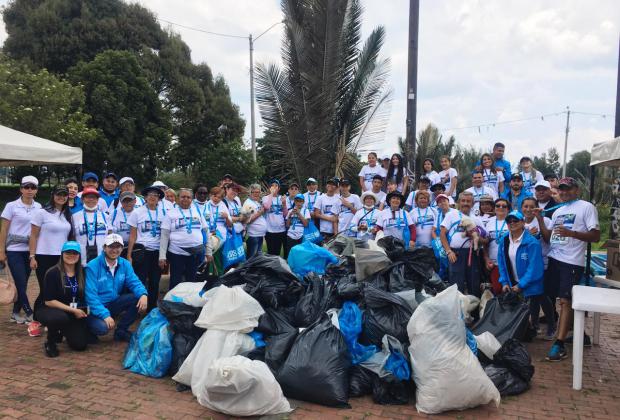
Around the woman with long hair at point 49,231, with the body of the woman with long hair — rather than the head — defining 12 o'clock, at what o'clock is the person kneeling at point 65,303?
The person kneeling is roughly at 1 o'clock from the woman with long hair.

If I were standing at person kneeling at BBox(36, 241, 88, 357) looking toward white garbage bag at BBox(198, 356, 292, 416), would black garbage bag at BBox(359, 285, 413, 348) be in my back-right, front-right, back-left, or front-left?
front-left

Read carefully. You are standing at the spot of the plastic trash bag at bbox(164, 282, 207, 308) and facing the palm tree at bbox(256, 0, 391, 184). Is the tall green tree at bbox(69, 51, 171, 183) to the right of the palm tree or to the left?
left

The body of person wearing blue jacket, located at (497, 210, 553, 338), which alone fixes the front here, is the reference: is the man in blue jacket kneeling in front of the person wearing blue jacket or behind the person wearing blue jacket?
in front

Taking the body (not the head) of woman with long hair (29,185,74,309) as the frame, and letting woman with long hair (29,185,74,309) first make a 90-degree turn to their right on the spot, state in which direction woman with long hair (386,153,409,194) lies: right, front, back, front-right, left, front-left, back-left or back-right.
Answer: back-left

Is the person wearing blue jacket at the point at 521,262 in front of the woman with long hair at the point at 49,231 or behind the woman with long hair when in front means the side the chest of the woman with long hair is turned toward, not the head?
in front

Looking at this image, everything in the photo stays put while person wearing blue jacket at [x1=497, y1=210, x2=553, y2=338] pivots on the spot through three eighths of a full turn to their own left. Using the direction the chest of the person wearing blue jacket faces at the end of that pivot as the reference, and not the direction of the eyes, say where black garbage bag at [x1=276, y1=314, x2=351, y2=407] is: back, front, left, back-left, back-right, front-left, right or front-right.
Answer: back-right

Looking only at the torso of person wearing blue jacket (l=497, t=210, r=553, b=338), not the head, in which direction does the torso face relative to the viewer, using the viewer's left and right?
facing the viewer and to the left of the viewer

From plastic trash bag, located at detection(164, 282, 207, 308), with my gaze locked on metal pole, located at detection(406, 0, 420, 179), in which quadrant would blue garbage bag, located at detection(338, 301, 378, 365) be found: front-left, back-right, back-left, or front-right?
front-right

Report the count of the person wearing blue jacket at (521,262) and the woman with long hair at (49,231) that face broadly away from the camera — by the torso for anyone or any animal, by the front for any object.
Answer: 0

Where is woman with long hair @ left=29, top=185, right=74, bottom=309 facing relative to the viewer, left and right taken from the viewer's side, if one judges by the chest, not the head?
facing the viewer and to the right of the viewer
